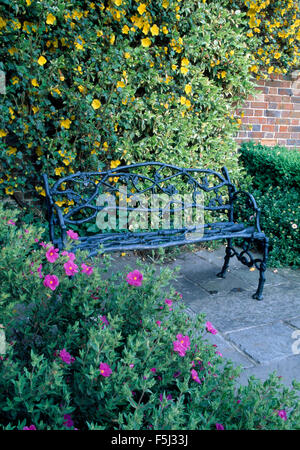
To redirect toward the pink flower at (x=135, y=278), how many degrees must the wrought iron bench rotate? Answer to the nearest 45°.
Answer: approximately 45° to its right

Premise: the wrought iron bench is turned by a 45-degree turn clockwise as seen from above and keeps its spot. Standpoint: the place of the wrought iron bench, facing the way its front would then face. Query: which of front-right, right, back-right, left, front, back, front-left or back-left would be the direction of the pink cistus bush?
front

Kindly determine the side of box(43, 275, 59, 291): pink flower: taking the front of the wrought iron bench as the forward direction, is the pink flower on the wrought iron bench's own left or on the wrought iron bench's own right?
on the wrought iron bench's own right

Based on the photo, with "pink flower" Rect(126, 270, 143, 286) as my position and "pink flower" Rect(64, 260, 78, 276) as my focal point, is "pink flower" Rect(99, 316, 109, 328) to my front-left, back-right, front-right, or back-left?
front-left

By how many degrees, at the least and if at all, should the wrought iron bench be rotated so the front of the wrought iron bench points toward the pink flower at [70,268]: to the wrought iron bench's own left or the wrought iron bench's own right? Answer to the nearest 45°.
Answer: approximately 45° to the wrought iron bench's own right

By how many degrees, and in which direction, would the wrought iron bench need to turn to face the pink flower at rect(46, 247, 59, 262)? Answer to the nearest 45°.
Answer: approximately 45° to its right

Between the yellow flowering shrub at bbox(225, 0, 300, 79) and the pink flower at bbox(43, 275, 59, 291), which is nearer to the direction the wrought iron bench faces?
the pink flower

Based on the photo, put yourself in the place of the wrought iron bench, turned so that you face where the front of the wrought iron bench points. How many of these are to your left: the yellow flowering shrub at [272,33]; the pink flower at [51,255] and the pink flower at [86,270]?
1

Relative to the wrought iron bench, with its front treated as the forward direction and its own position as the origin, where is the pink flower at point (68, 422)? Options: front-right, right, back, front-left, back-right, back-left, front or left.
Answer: front-right

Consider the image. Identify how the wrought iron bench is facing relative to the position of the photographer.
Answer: facing the viewer and to the right of the viewer

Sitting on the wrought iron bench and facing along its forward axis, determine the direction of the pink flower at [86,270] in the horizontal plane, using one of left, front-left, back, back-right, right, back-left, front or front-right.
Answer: front-right

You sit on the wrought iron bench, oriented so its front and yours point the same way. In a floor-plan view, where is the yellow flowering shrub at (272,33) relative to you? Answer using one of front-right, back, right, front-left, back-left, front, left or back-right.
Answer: left

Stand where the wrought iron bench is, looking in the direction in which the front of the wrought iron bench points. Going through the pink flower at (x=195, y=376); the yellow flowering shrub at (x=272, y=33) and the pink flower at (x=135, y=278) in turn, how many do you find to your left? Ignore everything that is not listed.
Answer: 1

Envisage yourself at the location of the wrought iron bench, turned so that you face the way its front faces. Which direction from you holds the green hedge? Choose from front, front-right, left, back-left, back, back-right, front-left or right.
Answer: left
